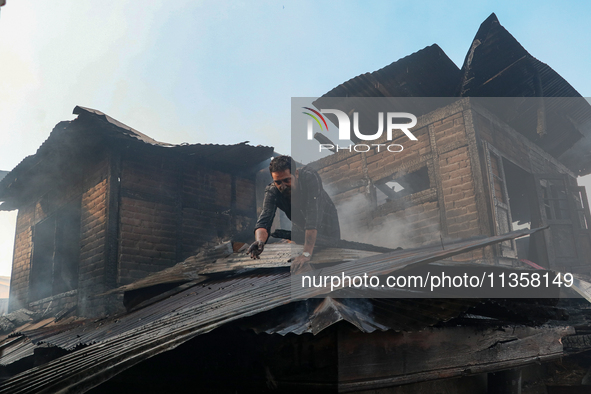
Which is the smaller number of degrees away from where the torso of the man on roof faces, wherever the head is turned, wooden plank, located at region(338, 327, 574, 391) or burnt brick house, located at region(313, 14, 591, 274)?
the wooden plank

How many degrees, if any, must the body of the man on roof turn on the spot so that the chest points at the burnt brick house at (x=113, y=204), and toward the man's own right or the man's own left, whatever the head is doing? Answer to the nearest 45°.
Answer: approximately 90° to the man's own right

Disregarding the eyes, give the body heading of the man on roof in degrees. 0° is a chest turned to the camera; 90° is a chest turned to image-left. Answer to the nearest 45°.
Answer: approximately 45°

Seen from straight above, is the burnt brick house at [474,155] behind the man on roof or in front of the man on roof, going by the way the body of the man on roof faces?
behind

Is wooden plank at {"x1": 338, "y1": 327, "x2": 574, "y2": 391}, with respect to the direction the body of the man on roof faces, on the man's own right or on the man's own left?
on the man's own left
